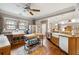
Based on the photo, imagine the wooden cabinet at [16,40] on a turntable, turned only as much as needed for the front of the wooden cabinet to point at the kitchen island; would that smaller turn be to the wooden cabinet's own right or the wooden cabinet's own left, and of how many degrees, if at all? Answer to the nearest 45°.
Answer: approximately 45° to the wooden cabinet's own left
